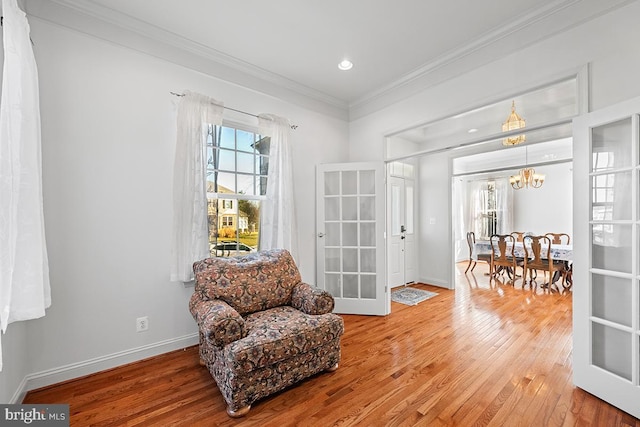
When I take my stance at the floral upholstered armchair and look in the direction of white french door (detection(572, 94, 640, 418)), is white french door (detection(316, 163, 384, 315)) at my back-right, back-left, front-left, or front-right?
front-left

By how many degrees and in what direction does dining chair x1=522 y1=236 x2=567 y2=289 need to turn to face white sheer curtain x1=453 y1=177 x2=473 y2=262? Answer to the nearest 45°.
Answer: approximately 90° to its left

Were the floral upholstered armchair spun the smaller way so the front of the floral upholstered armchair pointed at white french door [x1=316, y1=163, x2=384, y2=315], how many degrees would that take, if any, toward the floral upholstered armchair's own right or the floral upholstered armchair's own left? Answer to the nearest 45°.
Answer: approximately 90° to the floral upholstered armchair's own left

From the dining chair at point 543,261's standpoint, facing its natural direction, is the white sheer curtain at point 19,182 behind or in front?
behind

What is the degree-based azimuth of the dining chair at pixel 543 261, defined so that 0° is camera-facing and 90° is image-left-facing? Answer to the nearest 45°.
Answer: approximately 225°

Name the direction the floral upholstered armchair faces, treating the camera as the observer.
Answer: facing the viewer and to the right of the viewer

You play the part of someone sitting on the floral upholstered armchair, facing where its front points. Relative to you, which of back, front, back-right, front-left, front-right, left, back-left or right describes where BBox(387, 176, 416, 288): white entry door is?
left

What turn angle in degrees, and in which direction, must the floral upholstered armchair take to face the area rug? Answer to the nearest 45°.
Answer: approximately 90° to its left

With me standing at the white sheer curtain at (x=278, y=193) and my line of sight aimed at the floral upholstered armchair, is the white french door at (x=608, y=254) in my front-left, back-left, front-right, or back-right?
front-left

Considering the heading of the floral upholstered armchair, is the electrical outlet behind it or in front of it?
behind

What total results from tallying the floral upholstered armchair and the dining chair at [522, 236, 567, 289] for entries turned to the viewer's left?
0

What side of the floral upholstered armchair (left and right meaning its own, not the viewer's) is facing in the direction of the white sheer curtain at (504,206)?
left
